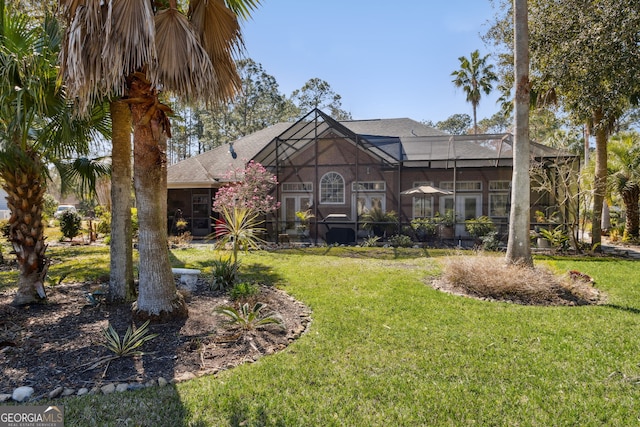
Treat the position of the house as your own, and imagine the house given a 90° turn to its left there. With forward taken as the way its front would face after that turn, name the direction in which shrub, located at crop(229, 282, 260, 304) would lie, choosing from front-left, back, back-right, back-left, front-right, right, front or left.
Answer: left

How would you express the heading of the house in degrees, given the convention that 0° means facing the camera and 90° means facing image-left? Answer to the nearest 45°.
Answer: approximately 180°

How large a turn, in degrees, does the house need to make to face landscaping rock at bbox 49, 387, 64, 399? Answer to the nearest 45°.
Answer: approximately 180°

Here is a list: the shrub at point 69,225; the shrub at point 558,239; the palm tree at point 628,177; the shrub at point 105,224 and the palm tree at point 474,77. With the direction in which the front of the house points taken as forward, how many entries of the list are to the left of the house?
2

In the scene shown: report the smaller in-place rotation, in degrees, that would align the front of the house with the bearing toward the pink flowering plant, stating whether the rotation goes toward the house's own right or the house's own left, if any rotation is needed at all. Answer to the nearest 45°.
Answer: approximately 135° to the house's own left

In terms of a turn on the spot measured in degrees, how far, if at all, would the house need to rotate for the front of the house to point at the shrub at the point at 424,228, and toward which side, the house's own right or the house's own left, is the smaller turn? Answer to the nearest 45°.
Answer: approximately 135° to the house's own right

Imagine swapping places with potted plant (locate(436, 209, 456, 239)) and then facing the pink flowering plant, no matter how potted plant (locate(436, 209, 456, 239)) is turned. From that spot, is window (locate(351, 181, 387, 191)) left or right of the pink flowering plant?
right

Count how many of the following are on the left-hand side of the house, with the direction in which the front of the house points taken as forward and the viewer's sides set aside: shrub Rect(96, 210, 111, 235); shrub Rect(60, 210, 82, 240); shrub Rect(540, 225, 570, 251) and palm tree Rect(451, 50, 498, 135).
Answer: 2

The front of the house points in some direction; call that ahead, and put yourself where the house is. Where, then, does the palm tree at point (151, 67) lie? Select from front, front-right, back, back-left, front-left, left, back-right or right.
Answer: back

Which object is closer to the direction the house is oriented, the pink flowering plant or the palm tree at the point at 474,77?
the palm tree
